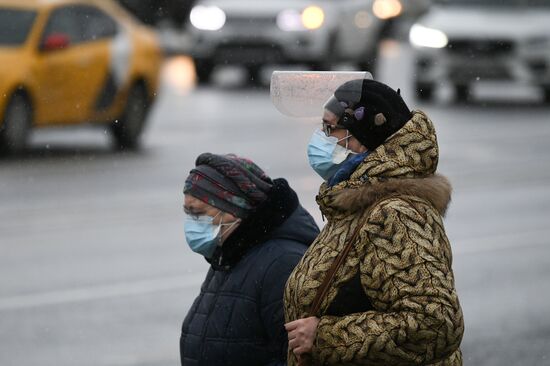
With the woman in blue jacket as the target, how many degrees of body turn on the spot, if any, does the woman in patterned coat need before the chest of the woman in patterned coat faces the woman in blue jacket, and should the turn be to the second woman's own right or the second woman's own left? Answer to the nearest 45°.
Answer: approximately 45° to the second woman's own right

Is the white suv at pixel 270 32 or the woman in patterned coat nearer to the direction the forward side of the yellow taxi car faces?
the woman in patterned coat

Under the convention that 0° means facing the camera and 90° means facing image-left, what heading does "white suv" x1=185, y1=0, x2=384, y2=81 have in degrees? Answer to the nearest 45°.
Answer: approximately 45°

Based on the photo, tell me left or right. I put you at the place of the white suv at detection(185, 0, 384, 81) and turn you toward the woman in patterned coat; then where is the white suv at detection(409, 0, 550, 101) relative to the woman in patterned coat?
left

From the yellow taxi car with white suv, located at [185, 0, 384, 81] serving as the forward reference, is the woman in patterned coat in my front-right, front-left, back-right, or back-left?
back-right

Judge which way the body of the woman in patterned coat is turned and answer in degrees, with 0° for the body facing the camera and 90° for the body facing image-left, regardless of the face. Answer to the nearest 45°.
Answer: approximately 90°

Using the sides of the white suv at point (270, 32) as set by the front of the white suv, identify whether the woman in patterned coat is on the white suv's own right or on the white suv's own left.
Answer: on the white suv's own left

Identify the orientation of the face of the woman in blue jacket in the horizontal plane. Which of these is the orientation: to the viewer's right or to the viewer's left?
to the viewer's left

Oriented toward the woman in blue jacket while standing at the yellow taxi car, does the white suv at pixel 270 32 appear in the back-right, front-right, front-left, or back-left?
back-left

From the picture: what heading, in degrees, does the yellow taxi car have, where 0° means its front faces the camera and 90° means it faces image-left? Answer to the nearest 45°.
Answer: approximately 45°
